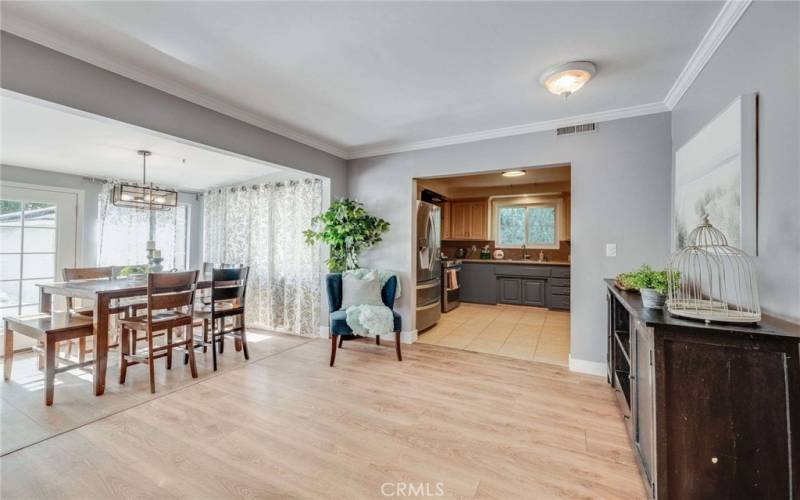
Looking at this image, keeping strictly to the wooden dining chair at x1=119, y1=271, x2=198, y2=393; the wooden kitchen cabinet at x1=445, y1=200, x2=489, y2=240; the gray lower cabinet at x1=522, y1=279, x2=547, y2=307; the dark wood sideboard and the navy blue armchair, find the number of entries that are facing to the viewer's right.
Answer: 0

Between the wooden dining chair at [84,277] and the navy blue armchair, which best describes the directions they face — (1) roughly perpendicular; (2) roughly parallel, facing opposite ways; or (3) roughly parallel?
roughly perpendicular

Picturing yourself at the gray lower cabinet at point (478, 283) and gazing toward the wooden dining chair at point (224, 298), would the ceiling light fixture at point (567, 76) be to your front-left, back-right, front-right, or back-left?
front-left

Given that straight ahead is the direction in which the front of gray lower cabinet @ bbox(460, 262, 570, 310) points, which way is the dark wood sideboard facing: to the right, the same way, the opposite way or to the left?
to the right

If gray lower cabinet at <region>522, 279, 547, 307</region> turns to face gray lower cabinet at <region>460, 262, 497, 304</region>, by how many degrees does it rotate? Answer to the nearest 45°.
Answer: approximately 90° to its right

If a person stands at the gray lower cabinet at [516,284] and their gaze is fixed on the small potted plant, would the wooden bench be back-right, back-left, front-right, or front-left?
front-right

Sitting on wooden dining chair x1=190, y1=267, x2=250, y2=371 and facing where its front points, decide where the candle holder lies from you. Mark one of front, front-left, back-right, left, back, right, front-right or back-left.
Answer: front

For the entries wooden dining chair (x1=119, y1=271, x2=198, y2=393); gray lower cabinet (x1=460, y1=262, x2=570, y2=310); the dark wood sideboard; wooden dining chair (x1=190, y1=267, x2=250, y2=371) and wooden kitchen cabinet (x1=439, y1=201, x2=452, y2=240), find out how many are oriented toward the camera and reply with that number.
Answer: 1

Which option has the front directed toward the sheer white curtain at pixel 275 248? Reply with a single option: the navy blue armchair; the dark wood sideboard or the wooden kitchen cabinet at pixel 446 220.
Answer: the dark wood sideboard

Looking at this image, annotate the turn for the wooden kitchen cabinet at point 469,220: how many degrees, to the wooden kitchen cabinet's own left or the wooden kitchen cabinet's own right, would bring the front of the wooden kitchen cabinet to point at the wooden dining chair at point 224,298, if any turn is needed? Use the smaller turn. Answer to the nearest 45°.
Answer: approximately 45° to the wooden kitchen cabinet's own right

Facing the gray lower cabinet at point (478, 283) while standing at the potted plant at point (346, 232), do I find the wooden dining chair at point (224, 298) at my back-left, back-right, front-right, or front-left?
back-left

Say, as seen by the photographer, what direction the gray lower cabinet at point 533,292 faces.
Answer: facing the viewer

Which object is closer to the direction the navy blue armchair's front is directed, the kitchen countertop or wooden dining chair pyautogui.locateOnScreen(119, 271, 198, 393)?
the wooden dining chair

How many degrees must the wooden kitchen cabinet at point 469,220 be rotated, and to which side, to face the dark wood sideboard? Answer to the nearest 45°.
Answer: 0° — it already faces it

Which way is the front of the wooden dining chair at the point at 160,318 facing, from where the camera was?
facing away from the viewer and to the left of the viewer

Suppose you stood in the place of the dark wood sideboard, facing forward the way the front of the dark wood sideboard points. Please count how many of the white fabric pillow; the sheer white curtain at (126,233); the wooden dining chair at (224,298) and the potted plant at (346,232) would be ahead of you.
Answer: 4

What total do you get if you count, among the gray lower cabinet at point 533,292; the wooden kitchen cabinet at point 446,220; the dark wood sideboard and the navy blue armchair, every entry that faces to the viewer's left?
1

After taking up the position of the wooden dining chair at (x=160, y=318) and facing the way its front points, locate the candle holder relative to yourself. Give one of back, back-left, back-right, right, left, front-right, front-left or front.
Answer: front-right

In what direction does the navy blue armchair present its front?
toward the camera

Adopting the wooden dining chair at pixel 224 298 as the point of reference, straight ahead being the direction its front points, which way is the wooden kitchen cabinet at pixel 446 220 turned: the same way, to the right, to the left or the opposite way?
the opposite way

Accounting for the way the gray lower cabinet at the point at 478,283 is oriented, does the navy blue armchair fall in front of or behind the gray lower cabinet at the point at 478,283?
in front

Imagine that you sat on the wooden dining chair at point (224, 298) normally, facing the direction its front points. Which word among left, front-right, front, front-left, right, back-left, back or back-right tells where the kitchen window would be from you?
back-right
